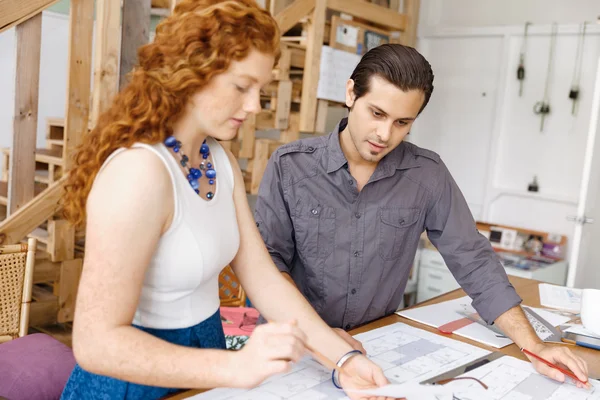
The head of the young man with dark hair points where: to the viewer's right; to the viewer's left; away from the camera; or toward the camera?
toward the camera

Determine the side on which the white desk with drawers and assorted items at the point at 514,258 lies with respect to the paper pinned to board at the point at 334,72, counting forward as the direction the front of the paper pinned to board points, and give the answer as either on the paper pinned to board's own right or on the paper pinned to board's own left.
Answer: on the paper pinned to board's own left

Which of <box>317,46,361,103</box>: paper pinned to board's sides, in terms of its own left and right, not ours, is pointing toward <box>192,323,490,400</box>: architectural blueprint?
front

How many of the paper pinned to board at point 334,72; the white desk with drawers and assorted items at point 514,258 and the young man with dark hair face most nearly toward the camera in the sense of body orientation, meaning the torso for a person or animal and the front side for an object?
3

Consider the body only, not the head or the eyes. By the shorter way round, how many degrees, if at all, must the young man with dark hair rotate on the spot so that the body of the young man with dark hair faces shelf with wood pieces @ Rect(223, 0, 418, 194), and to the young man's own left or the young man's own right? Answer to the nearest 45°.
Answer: approximately 180°

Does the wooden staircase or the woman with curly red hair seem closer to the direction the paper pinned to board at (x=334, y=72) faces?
the woman with curly red hair

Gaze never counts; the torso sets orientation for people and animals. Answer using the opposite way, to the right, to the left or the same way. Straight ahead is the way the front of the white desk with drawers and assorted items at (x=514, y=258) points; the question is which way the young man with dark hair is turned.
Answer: the same way

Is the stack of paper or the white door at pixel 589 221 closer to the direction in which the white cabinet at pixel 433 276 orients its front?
the stack of paper

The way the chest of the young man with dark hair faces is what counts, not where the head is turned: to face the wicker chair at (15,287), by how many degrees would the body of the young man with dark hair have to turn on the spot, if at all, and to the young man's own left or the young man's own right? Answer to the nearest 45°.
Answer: approximately 90° to the young man's own right

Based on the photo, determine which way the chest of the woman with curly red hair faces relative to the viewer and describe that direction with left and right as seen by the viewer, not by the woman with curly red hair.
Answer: facing the viewer and to the right of the viewer

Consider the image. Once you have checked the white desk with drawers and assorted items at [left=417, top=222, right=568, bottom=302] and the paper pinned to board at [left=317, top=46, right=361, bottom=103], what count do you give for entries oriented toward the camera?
2

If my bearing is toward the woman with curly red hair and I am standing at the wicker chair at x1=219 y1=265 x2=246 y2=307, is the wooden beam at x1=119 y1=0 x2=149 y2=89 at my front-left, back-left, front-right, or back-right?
back-right

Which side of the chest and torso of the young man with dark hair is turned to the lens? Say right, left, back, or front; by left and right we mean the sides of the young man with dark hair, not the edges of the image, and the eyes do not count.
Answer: front

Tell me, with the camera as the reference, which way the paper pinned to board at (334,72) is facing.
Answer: facing the viewer

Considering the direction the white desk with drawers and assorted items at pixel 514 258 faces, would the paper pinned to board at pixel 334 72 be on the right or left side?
on its right

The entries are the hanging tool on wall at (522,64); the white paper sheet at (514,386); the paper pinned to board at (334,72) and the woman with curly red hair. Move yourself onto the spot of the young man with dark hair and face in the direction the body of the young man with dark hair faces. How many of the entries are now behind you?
2

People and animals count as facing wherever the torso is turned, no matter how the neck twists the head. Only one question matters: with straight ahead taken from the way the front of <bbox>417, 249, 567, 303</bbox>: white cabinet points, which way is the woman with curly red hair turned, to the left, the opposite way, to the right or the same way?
to the left

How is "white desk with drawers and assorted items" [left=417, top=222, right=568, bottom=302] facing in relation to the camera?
toward the camera
